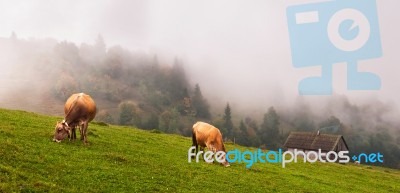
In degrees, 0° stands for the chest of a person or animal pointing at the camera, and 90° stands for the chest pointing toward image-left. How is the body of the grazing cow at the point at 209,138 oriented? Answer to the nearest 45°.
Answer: approximately 315°

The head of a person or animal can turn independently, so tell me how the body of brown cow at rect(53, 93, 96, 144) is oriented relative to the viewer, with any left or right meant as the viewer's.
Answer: facing the viewer and to the left of the viewer

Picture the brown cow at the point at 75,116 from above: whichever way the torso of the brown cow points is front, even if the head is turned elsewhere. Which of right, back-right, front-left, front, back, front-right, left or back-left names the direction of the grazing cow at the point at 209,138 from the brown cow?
back-left

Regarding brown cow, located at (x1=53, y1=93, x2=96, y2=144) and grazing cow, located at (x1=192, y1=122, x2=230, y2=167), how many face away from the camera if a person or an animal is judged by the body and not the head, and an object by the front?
0
